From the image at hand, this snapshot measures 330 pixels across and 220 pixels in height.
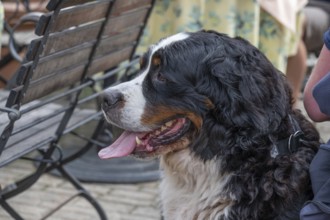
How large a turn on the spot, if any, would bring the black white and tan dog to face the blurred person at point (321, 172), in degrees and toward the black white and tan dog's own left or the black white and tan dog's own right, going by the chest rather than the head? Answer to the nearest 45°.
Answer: approximately 135° to the black white and tan dog's own left

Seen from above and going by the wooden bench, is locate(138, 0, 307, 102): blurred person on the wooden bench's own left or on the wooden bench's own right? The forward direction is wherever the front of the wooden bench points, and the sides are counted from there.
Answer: on the wooden bench's own right

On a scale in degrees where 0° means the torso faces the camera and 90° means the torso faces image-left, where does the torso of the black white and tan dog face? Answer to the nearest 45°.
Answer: approximately 90°
